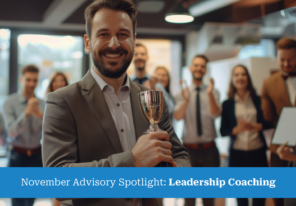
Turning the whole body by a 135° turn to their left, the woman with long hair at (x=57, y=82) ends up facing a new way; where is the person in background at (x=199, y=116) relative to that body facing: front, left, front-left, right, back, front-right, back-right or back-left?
front-right

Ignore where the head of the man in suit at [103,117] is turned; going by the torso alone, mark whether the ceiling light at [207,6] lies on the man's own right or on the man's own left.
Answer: on the man's own left
